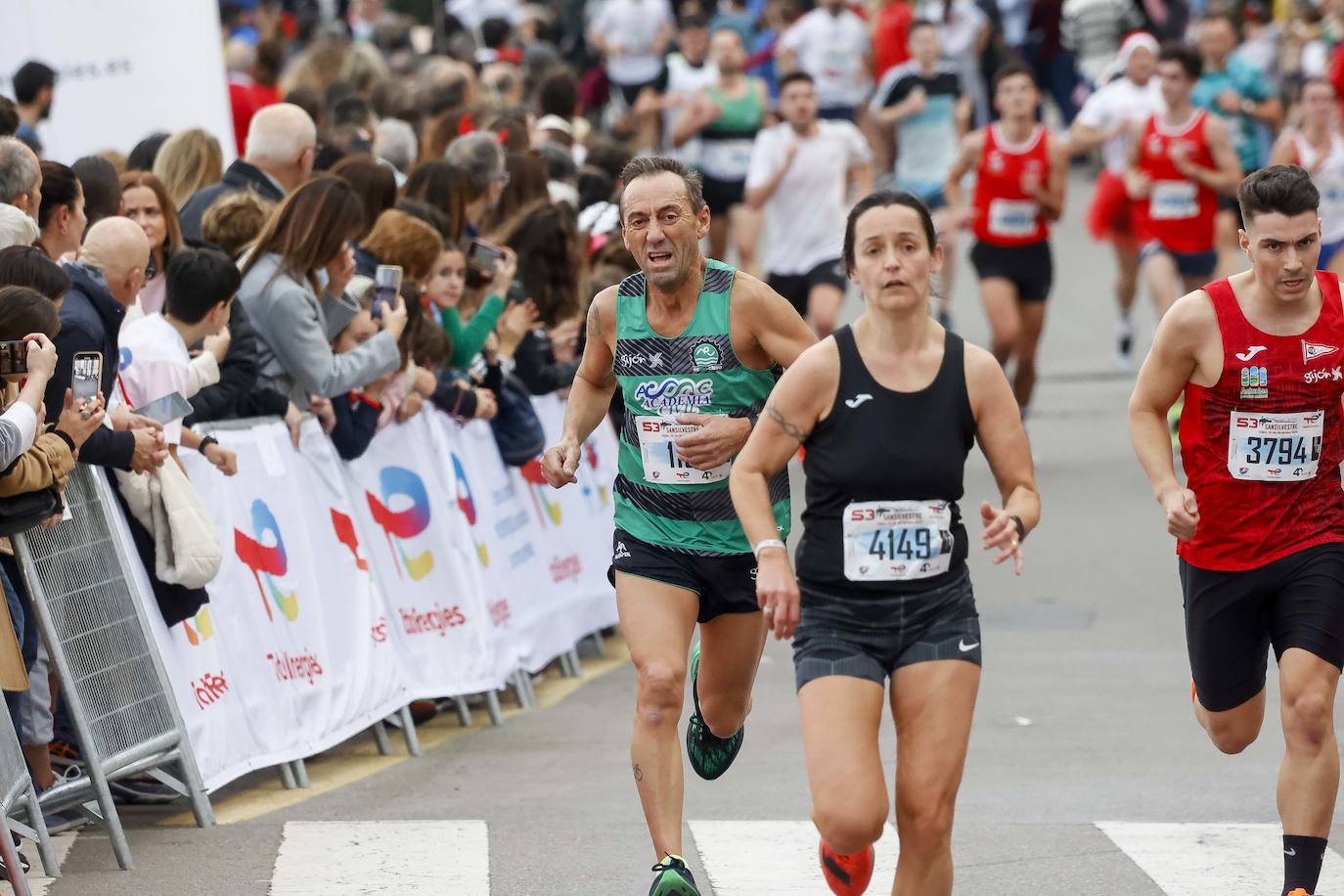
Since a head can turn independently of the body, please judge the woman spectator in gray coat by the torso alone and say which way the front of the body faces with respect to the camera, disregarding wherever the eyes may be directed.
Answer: to the viewer's right

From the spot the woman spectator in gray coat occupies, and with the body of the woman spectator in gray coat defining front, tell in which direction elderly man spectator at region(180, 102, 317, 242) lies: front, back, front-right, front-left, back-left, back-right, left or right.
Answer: left

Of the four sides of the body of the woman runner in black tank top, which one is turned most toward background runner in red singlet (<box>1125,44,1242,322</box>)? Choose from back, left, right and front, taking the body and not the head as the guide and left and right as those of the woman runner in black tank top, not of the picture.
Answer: back

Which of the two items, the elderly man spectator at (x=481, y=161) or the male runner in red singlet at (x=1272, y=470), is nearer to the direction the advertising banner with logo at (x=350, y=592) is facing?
the male runner in red singlet

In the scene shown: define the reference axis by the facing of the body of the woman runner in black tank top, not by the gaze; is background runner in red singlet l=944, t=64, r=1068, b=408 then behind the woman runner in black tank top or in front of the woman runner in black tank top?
behind

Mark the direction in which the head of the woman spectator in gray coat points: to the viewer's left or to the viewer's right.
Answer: to the viewer's right

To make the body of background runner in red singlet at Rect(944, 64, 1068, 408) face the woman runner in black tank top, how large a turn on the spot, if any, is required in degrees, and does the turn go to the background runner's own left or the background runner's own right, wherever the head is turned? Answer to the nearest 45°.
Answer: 0° — they already face them

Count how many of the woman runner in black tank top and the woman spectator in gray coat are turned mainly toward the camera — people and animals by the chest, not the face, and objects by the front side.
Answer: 1

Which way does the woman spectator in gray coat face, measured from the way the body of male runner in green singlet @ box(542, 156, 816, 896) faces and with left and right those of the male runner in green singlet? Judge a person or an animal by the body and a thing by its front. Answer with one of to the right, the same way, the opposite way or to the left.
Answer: to the left

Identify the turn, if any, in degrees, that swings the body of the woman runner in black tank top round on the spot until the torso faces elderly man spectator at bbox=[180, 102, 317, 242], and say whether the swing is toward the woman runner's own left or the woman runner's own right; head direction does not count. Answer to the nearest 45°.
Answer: approximately 135° to the woman runner's own right

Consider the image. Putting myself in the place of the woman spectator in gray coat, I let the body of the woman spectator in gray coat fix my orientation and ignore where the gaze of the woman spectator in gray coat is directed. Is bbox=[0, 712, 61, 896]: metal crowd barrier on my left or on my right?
on my right
